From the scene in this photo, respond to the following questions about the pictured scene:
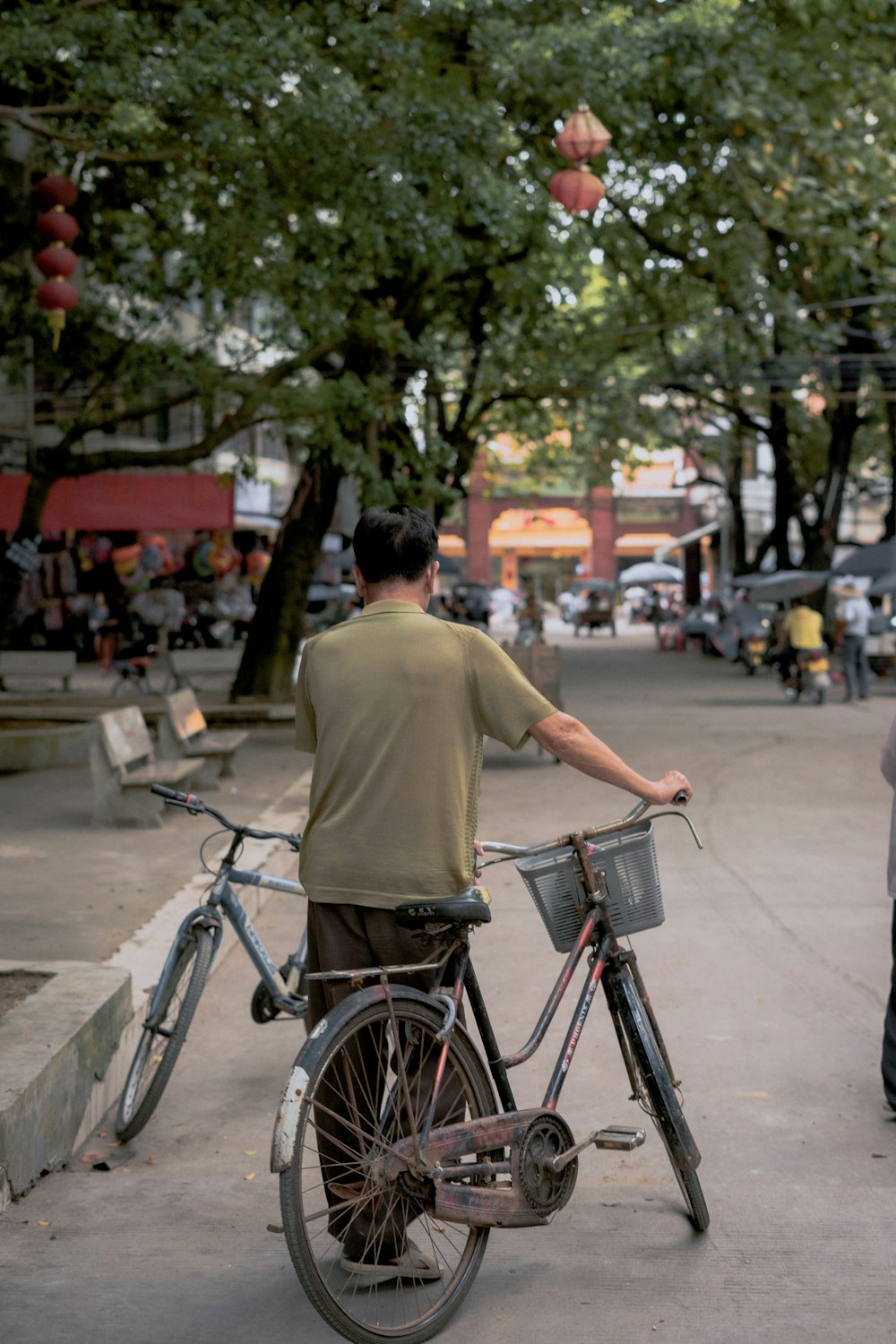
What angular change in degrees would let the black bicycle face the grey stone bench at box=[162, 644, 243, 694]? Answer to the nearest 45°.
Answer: approximately 45° to its left

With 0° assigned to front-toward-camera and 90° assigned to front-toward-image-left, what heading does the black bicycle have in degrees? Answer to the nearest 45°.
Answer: approximately 225°

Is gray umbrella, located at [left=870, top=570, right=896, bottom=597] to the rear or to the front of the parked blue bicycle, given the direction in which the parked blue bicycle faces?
to the rear

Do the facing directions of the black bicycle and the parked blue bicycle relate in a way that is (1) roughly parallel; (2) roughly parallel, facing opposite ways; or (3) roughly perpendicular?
roughly parallel, facing opposite ways

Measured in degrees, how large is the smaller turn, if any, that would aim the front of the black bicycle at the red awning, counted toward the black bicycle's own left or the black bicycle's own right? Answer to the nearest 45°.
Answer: approximately 45° to the black bicycle's own left

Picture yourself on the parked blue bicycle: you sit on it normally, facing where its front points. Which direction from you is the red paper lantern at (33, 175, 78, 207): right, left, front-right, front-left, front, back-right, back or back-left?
back-right

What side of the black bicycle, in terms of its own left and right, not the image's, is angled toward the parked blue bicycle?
left

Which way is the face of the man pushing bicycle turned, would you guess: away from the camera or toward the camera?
away from the camera

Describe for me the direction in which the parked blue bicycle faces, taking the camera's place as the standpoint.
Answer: facing the viewer and to the left of the viewer

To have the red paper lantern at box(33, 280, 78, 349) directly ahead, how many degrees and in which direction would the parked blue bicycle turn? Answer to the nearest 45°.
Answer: approximately 135° to its right

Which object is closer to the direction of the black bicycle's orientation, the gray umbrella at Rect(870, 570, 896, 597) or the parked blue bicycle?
the gray umbrella

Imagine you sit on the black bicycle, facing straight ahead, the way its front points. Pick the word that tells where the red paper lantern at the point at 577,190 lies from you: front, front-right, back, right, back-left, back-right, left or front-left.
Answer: front-left

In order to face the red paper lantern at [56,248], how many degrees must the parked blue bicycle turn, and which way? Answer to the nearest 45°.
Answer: approximately 135° to its right

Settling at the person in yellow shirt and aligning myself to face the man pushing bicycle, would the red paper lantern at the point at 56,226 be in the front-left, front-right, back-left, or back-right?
front-right

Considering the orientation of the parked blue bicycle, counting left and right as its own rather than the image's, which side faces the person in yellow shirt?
back

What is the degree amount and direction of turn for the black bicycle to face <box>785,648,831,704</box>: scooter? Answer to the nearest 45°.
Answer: approximately 45° to its left

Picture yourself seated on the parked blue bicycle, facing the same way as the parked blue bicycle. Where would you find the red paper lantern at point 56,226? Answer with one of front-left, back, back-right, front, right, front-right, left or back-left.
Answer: back-right

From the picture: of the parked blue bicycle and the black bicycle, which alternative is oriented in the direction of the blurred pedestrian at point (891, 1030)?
the black bicycle

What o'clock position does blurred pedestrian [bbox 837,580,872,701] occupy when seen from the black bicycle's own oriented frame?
The blurred pedestrian is roughly at 11 o'clock from the black bicycle.
